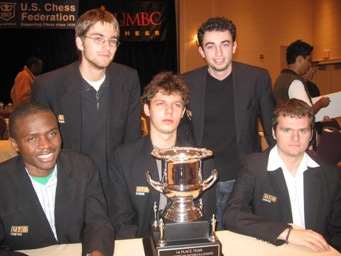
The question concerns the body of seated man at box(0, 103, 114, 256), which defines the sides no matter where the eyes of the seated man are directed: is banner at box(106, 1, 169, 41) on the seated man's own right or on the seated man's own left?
on the seated man's own left

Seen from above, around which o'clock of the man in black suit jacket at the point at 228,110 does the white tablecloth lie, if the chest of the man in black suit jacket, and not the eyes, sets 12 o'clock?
The white tablecloth is roughly at 12 o'clock from the man in black suit jacket.

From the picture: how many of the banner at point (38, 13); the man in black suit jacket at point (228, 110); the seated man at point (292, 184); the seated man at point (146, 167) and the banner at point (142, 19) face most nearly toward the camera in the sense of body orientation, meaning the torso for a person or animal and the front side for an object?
5

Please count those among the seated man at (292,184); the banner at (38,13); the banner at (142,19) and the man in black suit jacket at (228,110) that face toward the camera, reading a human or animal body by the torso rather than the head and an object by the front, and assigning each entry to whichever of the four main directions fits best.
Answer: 4

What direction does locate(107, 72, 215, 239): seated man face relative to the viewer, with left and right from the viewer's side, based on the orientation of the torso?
facing the viewer

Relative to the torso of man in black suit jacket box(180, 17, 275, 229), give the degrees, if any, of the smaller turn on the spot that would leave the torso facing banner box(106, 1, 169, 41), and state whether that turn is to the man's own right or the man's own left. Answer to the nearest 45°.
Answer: approximately 180°

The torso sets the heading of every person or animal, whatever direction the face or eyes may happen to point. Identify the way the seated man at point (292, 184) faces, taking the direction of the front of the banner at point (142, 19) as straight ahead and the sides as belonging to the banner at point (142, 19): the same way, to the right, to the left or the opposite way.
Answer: the same way

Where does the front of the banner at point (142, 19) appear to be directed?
toward the camera

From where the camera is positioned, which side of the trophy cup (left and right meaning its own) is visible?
front

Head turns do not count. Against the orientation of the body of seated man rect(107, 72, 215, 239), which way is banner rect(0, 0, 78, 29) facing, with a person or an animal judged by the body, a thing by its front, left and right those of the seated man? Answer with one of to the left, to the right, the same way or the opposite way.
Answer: the same way

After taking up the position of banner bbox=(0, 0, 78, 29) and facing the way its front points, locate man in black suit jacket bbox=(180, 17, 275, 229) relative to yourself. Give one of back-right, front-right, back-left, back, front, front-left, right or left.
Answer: front

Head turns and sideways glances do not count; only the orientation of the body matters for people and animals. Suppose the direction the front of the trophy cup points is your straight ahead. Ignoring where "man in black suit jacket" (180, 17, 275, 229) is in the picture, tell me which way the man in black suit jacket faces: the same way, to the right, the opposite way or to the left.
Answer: the same way

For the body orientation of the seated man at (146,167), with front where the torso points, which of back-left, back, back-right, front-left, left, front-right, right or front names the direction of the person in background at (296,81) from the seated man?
back-left

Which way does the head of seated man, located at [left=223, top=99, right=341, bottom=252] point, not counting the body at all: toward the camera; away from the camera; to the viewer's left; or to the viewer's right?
toward the camera

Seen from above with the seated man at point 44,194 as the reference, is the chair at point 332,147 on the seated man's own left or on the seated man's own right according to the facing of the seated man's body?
on the seated man's own left
